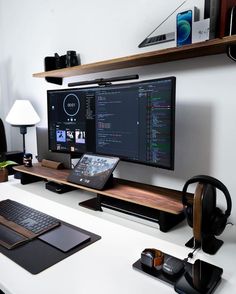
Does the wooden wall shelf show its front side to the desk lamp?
no

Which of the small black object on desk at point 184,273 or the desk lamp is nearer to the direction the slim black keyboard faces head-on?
the small black object on desk

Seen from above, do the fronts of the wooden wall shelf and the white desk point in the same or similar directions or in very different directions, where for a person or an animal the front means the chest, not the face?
same or similar directions

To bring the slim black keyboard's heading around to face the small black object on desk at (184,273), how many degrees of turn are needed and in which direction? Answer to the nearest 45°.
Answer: approximately 90° to its left

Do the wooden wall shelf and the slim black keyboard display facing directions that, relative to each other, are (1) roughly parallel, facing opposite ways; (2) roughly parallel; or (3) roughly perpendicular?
roughly parallel

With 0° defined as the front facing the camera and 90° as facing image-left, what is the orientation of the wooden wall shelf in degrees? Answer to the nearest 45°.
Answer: approximately 45°

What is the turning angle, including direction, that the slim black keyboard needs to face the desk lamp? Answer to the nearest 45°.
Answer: approximately 135° to its right

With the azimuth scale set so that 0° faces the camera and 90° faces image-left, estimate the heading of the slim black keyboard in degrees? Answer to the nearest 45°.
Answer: approximately 45°

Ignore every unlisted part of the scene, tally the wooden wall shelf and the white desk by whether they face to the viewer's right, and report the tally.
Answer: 0

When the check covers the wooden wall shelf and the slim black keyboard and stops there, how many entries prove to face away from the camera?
0
